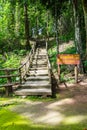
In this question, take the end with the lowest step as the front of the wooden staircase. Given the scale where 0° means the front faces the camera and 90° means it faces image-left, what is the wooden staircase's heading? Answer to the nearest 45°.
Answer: approximately 0°

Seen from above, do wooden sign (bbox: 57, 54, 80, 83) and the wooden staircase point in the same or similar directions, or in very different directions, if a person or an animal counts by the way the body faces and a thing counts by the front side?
same or similar directions

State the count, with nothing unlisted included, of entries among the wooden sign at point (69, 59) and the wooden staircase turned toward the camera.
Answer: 2

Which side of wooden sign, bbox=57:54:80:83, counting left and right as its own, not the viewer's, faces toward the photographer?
front

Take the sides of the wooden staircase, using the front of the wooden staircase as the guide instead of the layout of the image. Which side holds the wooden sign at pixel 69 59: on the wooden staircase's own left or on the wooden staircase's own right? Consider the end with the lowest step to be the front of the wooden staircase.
on the wooden staircase's own left
